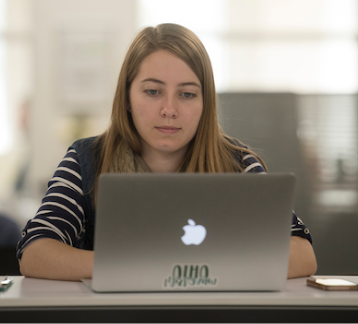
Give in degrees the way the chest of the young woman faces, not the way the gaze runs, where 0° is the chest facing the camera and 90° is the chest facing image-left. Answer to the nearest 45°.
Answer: approximately 0°

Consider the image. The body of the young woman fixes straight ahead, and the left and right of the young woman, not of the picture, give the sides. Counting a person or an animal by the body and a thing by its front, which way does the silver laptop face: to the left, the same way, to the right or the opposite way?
the opposite way

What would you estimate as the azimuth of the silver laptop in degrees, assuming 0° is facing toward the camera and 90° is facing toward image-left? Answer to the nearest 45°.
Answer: approximately 180°

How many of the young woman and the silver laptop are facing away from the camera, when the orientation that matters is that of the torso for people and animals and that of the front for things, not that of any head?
1

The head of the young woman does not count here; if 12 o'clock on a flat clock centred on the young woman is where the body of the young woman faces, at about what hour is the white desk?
The white desk is roughly at 12 o'clock from the young woman.

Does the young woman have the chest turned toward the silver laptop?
yes
